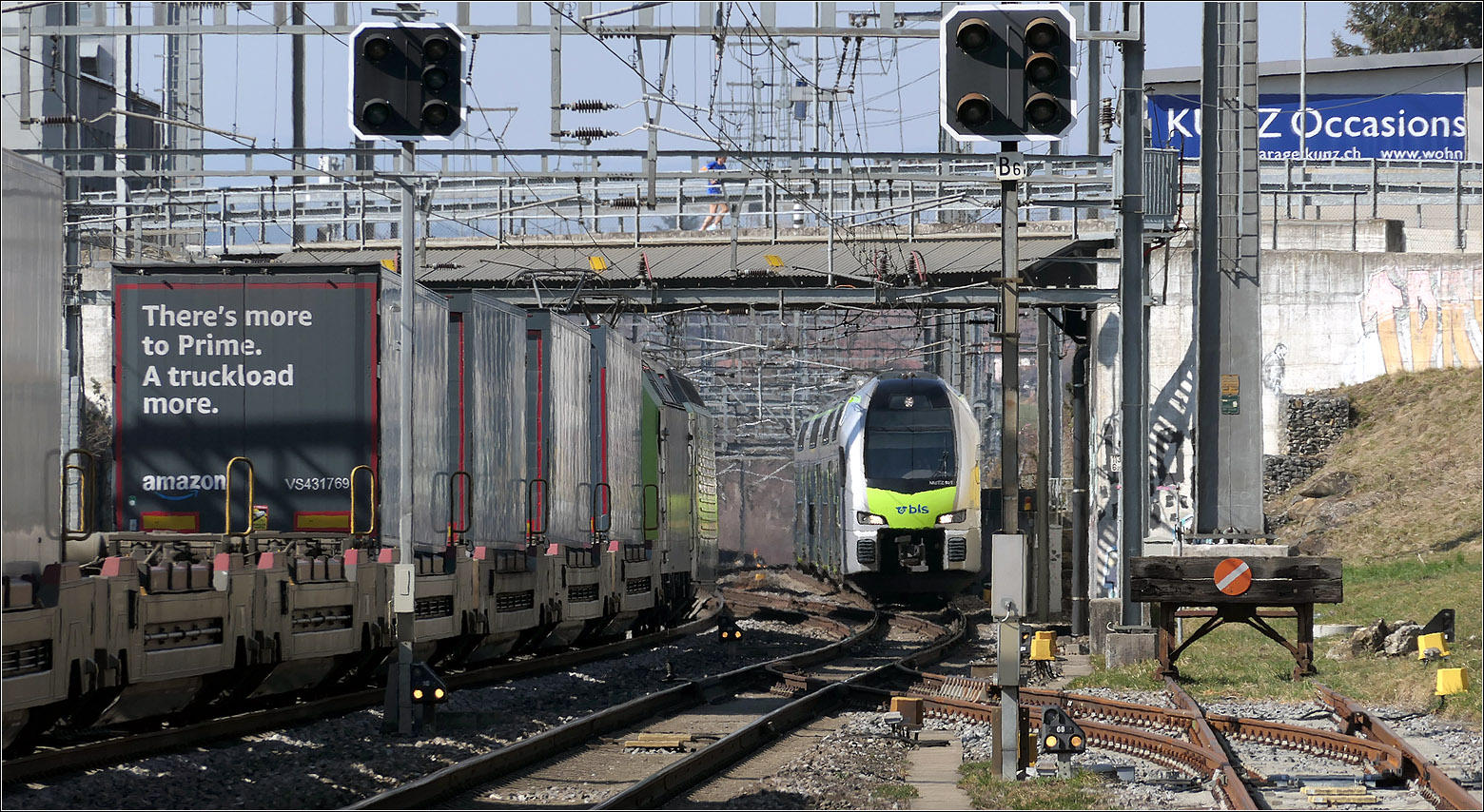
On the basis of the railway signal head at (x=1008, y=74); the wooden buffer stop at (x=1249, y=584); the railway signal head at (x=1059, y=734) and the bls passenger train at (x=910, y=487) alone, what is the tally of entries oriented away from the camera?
0

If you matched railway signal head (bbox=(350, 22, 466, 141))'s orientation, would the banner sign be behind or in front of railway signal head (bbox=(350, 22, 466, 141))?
behind

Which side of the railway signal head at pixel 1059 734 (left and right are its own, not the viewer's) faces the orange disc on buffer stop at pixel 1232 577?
back

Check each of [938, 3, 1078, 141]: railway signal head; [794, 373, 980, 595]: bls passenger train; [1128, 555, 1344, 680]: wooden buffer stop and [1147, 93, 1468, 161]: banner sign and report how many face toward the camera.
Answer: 4

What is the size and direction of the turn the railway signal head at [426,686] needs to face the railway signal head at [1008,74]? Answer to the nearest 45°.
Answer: approximately 45° to its left

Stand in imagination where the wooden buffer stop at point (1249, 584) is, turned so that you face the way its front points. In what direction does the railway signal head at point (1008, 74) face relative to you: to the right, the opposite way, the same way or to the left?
the same way

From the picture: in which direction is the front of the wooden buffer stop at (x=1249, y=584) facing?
toward the camera

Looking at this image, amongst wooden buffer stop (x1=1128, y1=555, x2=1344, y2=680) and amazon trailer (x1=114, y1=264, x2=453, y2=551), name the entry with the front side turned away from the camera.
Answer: the amazon trailer

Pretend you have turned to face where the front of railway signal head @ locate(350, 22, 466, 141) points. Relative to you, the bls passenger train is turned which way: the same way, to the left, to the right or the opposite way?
the same way

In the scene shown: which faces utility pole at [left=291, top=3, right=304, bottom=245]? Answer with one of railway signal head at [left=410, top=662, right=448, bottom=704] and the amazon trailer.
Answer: the amazon trailer

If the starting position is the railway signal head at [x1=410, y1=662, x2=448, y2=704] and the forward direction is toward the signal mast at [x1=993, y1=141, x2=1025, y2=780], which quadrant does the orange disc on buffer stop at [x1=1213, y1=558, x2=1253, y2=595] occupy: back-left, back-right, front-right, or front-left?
front-left

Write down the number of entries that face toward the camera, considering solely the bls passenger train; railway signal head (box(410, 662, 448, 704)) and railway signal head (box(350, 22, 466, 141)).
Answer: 3

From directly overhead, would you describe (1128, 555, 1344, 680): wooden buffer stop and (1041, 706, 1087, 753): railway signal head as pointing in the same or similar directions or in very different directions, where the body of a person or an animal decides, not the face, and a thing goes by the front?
same or similar directions

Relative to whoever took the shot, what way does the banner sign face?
facing the viewer

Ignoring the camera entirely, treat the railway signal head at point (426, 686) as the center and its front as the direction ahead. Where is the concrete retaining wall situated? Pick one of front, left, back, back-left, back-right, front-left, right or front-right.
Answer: back-left

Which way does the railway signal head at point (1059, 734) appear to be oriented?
toward the camera

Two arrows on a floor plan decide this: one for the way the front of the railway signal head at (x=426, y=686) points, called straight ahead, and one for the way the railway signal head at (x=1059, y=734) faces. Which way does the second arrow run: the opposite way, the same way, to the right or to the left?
the same way

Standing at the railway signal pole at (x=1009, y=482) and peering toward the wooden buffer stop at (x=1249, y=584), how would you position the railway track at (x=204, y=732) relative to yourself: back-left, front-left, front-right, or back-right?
front-left

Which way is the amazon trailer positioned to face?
away from the camera

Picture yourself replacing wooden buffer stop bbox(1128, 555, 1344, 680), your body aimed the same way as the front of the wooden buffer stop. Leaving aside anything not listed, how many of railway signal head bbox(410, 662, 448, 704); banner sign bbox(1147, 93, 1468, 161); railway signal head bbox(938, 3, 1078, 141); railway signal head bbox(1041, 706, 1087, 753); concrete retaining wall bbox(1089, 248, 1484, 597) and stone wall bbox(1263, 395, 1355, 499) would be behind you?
3
